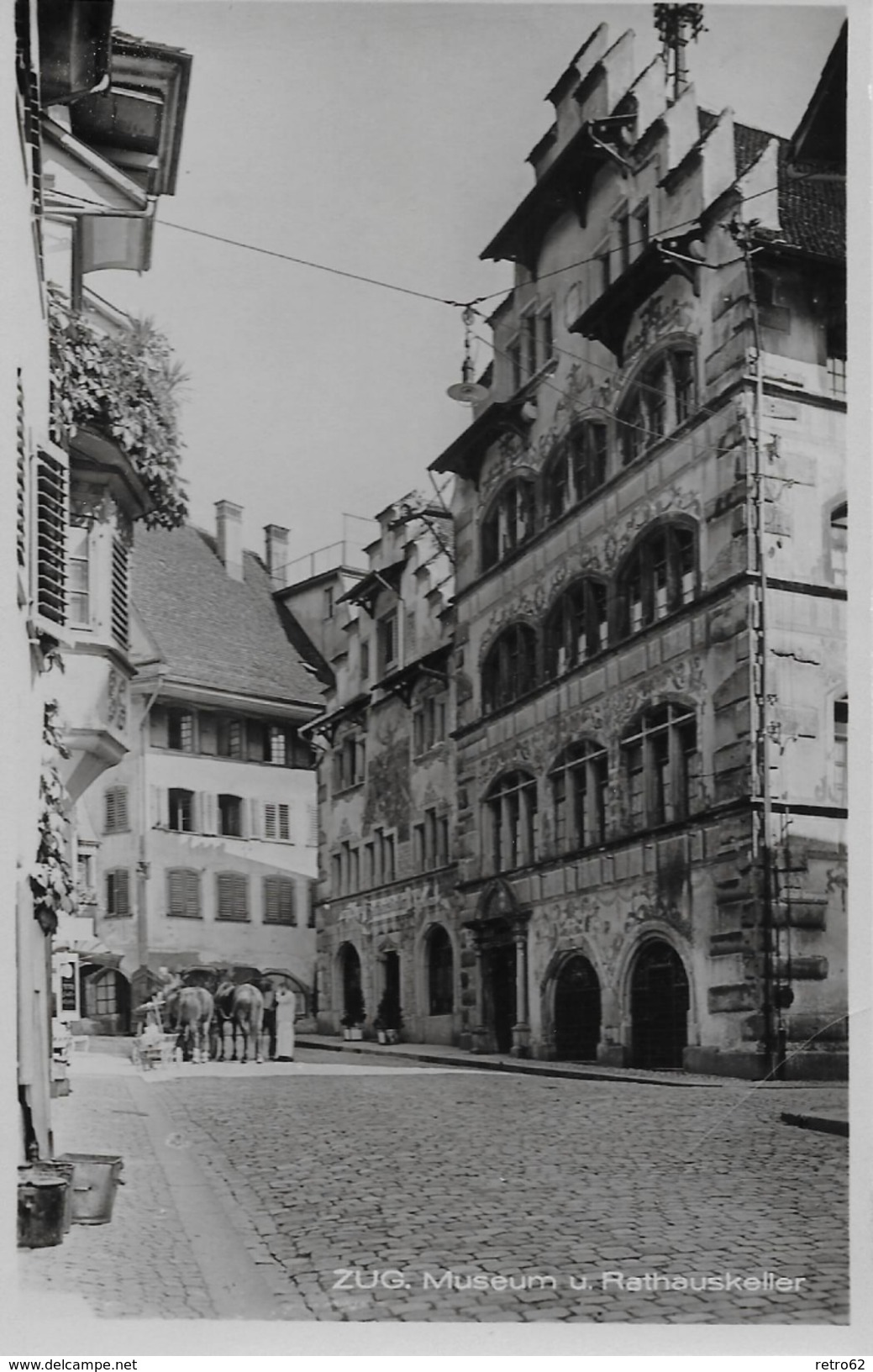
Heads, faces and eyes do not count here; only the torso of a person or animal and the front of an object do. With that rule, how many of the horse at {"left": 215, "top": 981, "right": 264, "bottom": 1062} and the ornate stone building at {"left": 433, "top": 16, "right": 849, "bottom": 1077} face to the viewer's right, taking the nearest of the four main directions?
0

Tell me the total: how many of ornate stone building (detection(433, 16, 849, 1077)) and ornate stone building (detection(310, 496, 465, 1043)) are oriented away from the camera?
0

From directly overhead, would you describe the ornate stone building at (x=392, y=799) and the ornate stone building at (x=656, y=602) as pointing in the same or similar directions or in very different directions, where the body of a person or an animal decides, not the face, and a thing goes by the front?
same or similar directions

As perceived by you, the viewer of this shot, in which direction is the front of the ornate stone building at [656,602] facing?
facing the viewer and to the left of the viewer

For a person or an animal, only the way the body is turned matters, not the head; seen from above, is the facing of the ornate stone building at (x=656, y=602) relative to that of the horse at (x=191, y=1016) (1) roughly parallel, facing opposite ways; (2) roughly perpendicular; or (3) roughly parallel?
roughly perpendicular

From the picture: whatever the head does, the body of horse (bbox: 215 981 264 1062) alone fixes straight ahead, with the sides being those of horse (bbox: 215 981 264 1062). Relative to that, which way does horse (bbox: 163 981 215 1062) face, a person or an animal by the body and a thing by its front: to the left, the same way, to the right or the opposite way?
the same way

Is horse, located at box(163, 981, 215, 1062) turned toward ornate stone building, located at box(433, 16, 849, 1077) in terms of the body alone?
no

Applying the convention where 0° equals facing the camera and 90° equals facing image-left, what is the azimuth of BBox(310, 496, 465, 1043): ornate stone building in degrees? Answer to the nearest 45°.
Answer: approximately 45°
